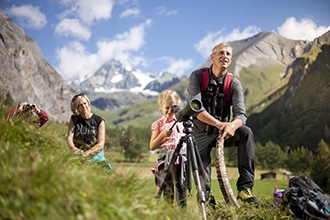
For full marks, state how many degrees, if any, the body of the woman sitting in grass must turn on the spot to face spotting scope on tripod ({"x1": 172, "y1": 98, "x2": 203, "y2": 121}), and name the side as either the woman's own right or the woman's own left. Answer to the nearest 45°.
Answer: approximately 45° to the woman's own left

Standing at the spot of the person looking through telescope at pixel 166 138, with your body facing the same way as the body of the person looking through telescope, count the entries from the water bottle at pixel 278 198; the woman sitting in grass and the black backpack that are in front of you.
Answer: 2

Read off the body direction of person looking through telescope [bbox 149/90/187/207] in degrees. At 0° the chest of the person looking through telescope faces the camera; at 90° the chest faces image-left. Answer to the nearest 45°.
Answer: approximately 315°

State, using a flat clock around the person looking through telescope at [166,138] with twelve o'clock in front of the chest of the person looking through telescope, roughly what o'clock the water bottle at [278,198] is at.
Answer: The water bottle is roughly at 9 o'clock from the person looking through telescope.

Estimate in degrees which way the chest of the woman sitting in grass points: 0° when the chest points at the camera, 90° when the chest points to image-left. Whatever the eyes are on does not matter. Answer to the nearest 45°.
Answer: approximately 0°

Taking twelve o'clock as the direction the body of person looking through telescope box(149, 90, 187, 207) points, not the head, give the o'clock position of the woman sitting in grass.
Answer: The woman sitting in grass is roughly at 5 o'clock from the person looking through telescope.

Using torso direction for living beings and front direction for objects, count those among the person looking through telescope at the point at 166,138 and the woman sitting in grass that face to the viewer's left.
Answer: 0
